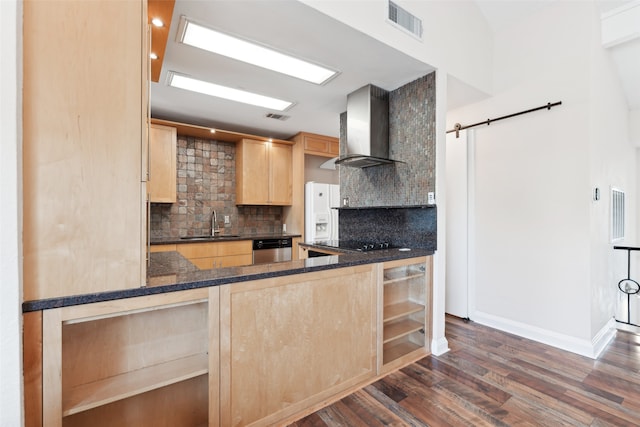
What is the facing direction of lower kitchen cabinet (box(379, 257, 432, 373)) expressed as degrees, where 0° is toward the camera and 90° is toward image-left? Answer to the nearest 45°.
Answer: approximately 315°

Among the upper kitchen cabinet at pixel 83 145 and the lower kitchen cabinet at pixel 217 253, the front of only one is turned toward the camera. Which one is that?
the lower kitchen cabinet

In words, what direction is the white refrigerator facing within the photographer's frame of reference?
facing the viewer and to the right of the viewer

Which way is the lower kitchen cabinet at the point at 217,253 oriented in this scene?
toward the camera

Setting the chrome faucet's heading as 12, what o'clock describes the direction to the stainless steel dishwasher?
The stainless steel dishwasher is roughly at 10 o'clock from the chrome faucet.

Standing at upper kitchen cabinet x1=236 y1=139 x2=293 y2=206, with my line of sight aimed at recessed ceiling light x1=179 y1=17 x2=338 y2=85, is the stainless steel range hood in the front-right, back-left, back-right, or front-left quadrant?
front-left

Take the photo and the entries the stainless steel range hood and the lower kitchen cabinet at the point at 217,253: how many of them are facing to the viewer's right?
0

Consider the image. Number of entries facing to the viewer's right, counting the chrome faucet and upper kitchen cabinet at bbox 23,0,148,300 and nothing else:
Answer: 1

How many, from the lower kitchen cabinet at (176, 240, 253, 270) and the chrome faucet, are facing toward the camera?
2

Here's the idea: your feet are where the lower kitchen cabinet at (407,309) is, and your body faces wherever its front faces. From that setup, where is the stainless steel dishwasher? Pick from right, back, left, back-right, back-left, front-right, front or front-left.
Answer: back

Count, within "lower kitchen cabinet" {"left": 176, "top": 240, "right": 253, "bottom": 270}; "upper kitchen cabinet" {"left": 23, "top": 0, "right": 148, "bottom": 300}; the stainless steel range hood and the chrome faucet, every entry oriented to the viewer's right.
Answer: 1

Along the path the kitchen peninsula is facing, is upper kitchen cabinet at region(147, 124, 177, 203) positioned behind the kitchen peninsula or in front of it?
behind

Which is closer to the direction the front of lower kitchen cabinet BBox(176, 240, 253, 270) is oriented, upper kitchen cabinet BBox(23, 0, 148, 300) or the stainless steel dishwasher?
the upper kitchen cabinet
